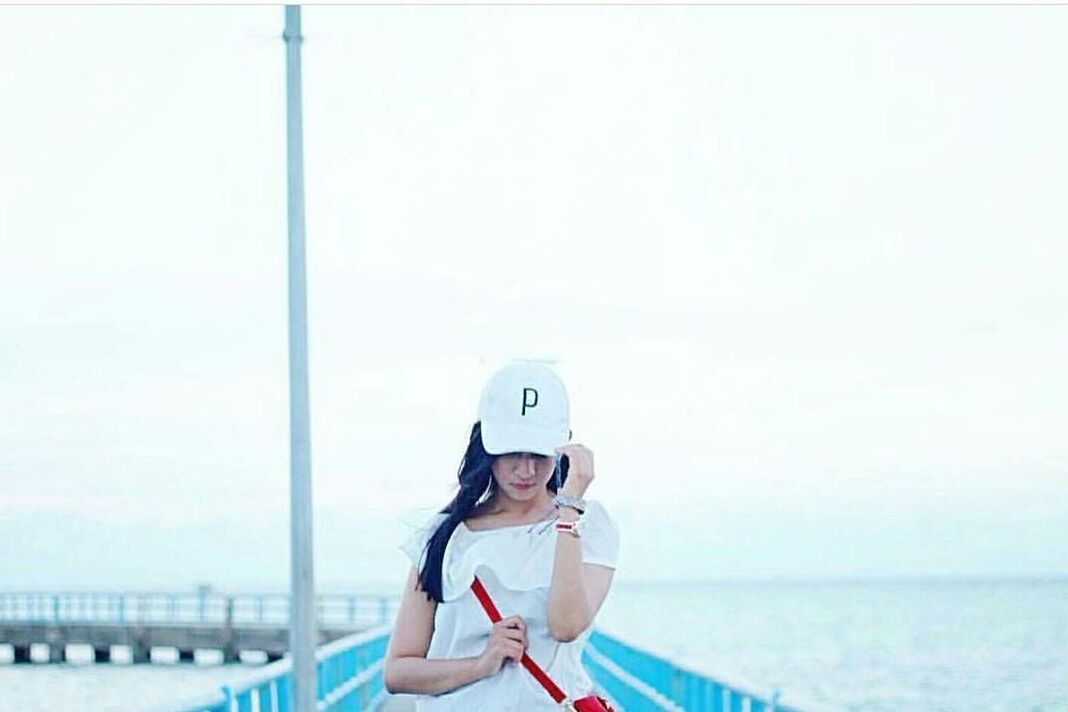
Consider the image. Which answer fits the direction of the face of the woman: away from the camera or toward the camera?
toward the camera

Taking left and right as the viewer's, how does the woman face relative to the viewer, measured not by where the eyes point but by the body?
facing the viewer

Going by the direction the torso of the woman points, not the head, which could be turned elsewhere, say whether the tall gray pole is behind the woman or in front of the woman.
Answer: behind
